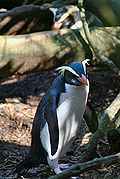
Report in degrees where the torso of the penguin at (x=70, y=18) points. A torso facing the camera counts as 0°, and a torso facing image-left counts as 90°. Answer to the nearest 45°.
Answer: approximately 45°

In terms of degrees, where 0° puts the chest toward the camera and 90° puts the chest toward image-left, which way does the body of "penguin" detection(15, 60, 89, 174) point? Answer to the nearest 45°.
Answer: approximately 315°
